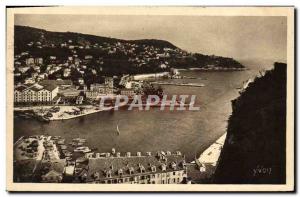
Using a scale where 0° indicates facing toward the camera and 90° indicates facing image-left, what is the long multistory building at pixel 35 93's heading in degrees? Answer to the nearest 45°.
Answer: approximately 0°
